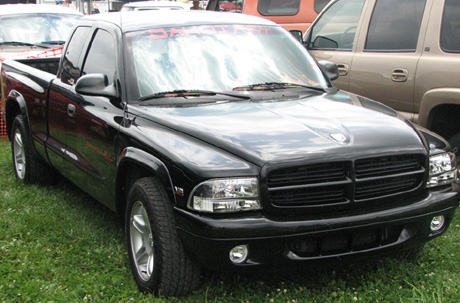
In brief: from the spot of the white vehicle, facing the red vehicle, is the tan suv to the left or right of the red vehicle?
right

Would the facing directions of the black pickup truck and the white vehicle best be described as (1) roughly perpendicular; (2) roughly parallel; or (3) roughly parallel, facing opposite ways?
roughly parallel

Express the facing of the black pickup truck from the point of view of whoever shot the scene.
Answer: facing the viewer and to the right of the viewer

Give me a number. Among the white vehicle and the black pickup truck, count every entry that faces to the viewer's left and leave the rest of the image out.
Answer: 0

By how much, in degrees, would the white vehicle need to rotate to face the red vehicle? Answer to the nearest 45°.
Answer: approximately 45° to its left

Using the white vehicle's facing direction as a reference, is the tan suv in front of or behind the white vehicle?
in front

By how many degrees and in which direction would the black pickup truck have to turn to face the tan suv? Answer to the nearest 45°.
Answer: approximately 90° to its left

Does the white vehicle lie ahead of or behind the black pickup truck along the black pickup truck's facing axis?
behind
